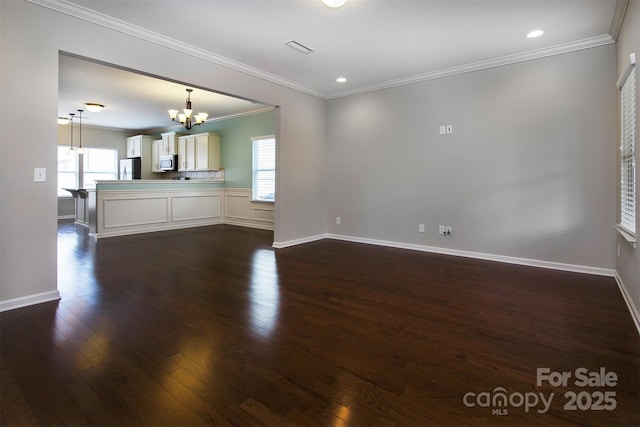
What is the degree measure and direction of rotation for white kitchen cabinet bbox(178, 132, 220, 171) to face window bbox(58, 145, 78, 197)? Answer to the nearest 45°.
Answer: approximately 90° to its right

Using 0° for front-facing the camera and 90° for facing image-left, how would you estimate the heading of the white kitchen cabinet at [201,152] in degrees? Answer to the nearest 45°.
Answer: approximately 45°

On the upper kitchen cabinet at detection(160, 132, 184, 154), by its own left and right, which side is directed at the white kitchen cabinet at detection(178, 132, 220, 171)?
left

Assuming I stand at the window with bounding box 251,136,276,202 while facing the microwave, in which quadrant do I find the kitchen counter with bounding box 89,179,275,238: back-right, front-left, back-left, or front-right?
front-left

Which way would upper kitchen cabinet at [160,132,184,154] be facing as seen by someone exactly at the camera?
facing the viewer and to the left of the viewer

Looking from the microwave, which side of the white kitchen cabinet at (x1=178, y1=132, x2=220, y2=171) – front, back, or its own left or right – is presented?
right

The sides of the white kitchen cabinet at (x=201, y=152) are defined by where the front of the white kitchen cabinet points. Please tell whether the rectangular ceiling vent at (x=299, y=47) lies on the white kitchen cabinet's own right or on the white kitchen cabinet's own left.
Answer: on the white kitchen cabinet's own left

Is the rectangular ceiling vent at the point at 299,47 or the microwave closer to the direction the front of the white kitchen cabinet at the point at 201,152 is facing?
the rectangular ceiling vent

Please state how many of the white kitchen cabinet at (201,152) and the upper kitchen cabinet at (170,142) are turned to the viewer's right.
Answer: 0

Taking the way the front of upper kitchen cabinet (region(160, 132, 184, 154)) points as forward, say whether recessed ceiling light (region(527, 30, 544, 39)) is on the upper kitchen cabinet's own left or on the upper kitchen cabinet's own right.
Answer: on the upper kitchen cabinet's own left

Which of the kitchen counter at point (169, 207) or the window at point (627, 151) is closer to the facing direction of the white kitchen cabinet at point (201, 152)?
the kitchen counter

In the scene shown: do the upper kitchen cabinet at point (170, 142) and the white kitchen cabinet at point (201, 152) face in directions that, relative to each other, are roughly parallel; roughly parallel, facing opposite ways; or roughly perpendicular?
roughly parallel

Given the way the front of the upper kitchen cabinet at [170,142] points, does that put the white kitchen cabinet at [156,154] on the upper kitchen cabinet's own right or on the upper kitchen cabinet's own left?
on the upper kitchen cabinet's own right

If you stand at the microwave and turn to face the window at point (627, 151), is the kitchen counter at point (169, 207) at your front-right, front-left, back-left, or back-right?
front-right

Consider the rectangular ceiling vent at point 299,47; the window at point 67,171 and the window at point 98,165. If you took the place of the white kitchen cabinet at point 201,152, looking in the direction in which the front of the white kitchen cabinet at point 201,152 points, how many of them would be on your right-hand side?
2

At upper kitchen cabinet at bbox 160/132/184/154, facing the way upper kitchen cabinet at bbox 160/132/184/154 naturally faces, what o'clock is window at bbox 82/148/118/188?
The window is roughly at 3 o'clock from the upper kitchen cabinet.

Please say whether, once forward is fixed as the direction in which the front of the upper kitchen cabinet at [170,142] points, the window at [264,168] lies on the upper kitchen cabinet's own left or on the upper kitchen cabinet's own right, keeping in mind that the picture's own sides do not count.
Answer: on the upper kitchen cabinet's own left
